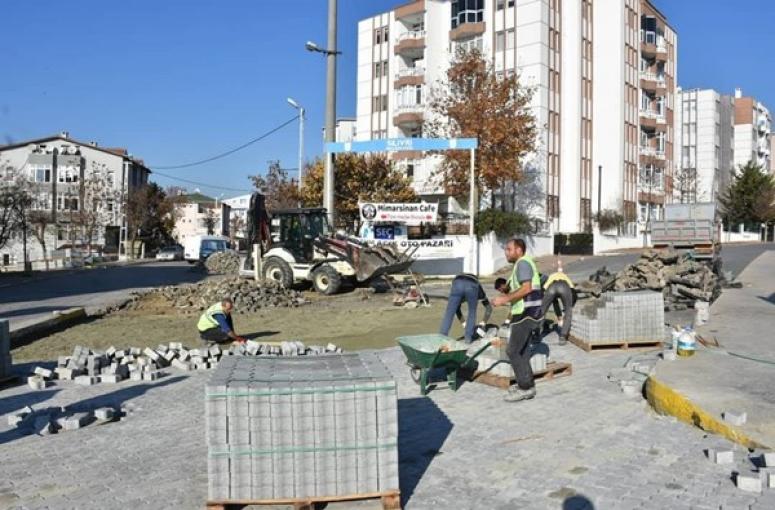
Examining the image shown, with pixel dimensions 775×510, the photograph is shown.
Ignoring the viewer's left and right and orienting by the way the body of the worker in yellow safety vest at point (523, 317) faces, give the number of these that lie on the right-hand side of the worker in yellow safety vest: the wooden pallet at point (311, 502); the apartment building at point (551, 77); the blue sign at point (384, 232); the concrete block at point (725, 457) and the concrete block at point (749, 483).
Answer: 2

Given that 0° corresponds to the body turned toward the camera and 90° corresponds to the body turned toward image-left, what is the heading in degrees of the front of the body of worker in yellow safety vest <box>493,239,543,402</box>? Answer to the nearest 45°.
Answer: approximately 90°

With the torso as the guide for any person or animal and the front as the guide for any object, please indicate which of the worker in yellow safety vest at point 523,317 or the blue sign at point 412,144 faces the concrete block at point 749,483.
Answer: the blue sign

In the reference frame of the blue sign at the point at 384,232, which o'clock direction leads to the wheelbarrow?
The wheelbarrow is roughly at 12 o'clock from the blue sign.

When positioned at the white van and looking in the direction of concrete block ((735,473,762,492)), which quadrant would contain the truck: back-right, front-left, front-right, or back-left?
front-left

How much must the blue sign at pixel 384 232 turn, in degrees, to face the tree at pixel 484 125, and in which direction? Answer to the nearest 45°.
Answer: approximately 135° to its left

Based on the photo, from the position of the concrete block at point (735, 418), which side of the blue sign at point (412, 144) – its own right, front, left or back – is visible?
front

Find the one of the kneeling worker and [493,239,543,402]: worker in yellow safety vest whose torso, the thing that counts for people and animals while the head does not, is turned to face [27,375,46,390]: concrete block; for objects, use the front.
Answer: the worker in yellow safety vest

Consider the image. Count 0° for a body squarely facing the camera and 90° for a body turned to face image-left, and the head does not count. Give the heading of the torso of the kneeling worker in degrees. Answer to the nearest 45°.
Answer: approximately 270°

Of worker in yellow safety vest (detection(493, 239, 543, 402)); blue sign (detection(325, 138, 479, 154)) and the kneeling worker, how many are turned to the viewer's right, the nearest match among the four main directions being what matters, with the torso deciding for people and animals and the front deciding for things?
1

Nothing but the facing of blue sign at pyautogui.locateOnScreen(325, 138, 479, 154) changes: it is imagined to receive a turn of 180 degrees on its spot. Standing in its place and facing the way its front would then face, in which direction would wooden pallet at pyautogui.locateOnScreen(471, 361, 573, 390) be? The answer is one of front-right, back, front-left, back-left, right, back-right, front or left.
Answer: back

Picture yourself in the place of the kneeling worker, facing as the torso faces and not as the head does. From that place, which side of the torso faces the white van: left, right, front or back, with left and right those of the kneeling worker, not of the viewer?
left

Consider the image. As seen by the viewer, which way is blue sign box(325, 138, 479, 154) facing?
toward the camera

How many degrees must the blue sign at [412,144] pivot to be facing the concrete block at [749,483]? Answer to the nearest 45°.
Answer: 0° — it already faces it

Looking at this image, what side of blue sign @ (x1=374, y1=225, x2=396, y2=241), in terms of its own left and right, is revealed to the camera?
front
